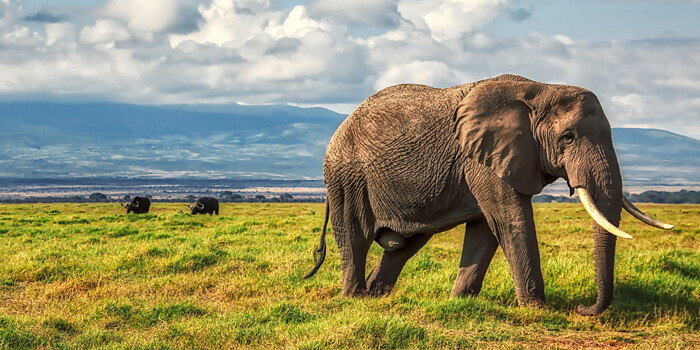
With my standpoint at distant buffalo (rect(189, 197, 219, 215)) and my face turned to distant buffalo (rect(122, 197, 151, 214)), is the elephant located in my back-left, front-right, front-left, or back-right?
back-left

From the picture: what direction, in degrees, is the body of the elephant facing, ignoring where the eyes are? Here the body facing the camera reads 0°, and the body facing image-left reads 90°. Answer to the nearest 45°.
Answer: approximately 270°

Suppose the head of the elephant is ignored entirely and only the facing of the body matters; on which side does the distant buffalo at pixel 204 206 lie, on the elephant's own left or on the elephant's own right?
on the elephant's own left

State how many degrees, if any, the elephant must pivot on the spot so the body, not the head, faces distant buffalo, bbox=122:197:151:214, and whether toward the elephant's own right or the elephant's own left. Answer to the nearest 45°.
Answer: approximately 135° to the elephant's own left
